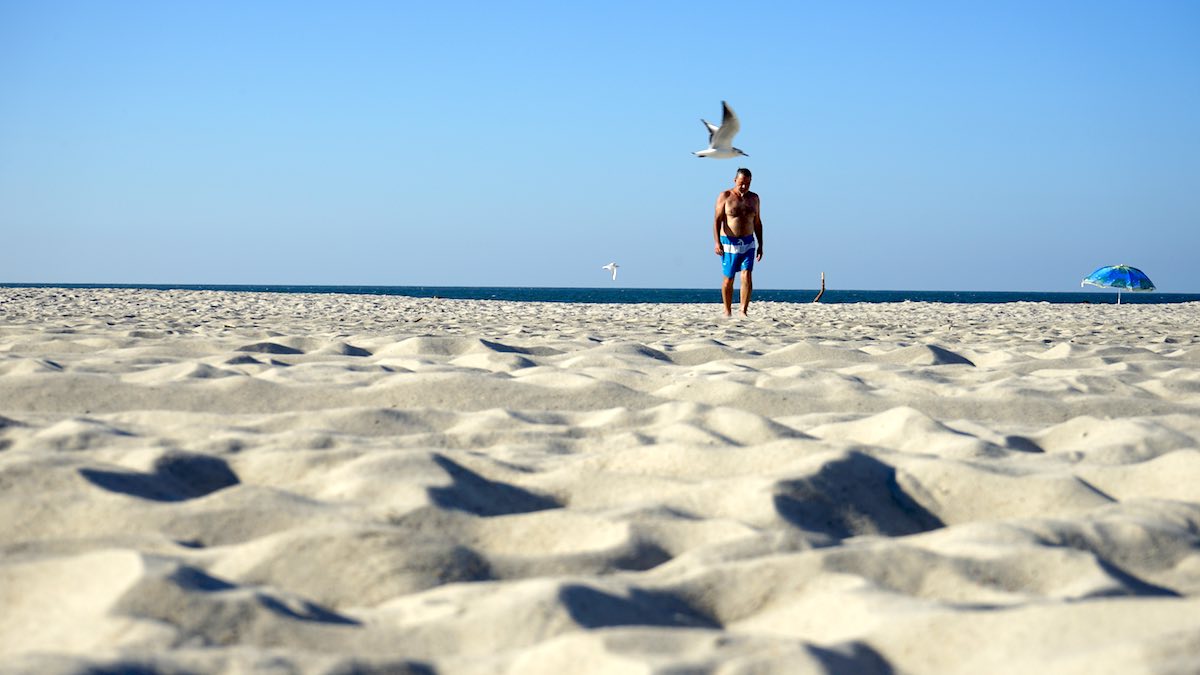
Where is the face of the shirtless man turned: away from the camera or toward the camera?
toward the camera

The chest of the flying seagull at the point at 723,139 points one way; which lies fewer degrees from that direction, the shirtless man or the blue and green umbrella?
the blue and green umbrella

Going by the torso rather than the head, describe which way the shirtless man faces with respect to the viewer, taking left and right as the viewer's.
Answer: facing the viewer

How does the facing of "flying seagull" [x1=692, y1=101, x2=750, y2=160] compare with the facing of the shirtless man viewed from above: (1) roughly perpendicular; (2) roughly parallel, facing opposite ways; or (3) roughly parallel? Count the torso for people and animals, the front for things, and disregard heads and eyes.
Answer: roughly perpendicular

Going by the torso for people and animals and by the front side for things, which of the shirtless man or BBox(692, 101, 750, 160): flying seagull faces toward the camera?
the shirtless man

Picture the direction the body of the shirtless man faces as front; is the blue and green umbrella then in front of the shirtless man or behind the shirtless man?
behind

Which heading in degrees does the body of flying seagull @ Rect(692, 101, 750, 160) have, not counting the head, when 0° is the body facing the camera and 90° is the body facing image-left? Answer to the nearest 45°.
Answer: approximately 270°

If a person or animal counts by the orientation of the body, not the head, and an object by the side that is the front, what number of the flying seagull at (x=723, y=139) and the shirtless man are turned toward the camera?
1
